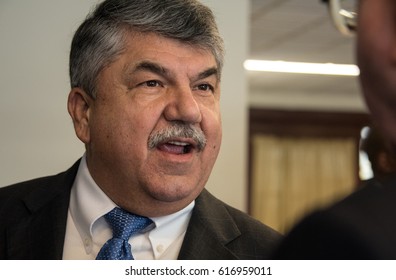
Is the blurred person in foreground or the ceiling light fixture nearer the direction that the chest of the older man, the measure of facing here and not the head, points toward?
the blurred person in foreground

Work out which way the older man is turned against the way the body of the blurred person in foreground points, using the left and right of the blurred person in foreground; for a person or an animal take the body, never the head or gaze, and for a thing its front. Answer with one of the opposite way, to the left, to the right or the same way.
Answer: the opposite way

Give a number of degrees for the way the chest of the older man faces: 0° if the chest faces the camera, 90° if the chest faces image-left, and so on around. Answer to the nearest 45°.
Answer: approximately 315°

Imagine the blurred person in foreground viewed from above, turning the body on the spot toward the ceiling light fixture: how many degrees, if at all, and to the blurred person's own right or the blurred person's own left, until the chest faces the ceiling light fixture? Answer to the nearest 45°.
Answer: approximately 45° to the blurred person's own right

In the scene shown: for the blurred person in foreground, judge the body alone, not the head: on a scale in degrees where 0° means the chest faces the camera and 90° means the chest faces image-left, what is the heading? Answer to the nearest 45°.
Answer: approximately 135°

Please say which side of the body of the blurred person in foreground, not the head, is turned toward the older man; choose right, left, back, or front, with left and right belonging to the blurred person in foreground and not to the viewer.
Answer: front

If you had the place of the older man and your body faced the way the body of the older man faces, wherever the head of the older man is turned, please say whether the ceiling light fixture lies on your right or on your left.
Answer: on your left

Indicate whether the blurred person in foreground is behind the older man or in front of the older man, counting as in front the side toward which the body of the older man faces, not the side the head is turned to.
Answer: in front

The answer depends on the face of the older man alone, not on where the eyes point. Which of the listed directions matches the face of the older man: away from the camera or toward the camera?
toward the camera

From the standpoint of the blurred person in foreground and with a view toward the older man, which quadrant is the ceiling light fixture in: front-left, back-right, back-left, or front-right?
front-right
